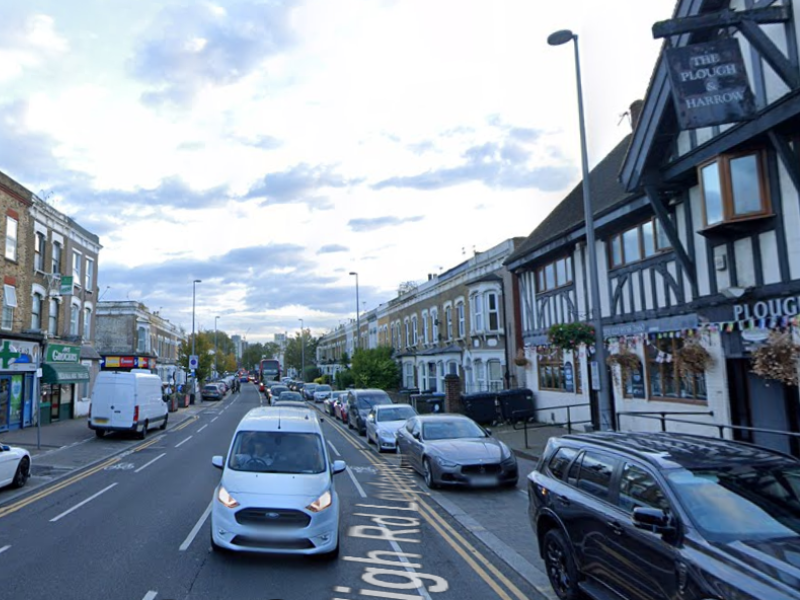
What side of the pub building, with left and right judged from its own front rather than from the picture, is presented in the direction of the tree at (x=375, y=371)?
right

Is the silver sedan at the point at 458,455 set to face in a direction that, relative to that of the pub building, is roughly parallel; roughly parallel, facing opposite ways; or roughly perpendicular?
roughly perpendicular

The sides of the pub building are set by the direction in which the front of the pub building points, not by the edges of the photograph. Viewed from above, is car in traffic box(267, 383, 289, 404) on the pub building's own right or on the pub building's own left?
on the pub building's own right

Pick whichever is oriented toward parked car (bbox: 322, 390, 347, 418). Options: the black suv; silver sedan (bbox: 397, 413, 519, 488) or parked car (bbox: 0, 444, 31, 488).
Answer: parked car (bbox: 0, 444, 31, 488)

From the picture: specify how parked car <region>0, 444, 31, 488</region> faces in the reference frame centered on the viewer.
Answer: facing away from the viewer and to the right of the viewer

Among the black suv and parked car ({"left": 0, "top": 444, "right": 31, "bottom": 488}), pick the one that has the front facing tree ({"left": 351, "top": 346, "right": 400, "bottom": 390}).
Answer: the parked car

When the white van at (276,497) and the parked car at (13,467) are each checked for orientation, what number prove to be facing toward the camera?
1

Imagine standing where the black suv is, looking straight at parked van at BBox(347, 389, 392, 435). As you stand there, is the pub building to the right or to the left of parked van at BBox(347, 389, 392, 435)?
right

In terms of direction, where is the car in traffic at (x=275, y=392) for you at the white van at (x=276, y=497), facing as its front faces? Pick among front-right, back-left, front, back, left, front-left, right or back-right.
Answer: back

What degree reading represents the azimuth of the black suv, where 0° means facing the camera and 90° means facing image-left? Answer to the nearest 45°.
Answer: approximately 315°
